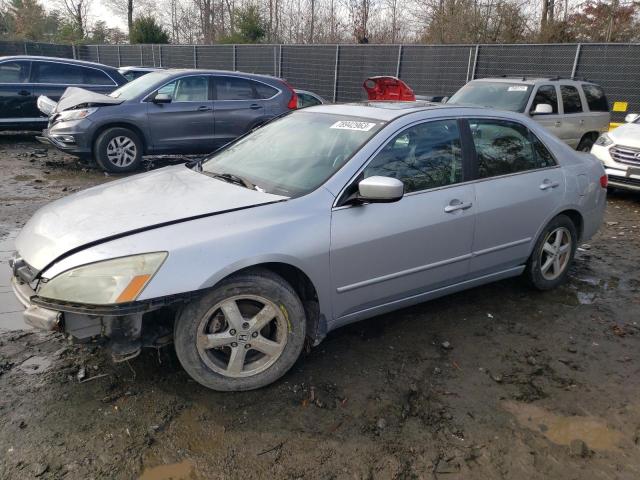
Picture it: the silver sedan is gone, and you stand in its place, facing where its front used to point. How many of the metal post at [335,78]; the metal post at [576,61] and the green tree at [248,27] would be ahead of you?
0

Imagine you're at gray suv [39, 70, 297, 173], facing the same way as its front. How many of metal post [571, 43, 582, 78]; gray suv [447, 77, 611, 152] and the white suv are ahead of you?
0

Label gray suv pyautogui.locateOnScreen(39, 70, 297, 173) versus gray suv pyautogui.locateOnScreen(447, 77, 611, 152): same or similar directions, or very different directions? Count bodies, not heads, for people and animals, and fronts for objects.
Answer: same or similar directions

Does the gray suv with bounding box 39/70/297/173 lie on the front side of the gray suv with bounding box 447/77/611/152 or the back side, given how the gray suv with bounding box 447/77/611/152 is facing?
on the front side

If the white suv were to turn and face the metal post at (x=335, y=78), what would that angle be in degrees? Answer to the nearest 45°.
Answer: approximately 90° to its right

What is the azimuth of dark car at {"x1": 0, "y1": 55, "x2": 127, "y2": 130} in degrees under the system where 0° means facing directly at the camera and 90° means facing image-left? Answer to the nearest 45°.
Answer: approximately 90°

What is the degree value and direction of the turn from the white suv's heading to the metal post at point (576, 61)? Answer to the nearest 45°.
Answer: approximately 135° to its right

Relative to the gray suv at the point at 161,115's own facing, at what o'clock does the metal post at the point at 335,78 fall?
The metal post is roughly at 4 o'clock from the gray suv.

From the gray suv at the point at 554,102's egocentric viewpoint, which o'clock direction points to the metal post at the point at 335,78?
The metal post is roughly at 3 o'clock from the gray suv.

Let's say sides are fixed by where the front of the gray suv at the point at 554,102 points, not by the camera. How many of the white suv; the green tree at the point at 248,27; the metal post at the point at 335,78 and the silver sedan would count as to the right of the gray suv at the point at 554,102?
2

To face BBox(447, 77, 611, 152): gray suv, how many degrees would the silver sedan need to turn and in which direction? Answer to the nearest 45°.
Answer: approximately 180°

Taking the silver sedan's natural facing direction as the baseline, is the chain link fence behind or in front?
behind

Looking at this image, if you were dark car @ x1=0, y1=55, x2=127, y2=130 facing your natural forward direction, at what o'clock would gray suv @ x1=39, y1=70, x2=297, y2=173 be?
The gray suv is roughly at 8 o'clock from the dark car.

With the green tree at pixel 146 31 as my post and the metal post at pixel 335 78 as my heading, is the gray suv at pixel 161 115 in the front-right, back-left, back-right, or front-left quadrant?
front-right

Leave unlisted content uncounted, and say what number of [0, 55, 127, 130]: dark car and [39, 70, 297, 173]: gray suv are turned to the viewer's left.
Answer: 2

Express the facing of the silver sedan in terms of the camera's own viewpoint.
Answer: facing the viewer and to the left of the viewer

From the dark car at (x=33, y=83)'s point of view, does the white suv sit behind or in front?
behind

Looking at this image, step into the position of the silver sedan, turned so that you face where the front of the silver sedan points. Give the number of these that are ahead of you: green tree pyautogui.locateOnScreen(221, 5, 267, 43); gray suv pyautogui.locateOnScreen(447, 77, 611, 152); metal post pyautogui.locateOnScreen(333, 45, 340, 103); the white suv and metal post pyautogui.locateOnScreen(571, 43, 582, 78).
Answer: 0
